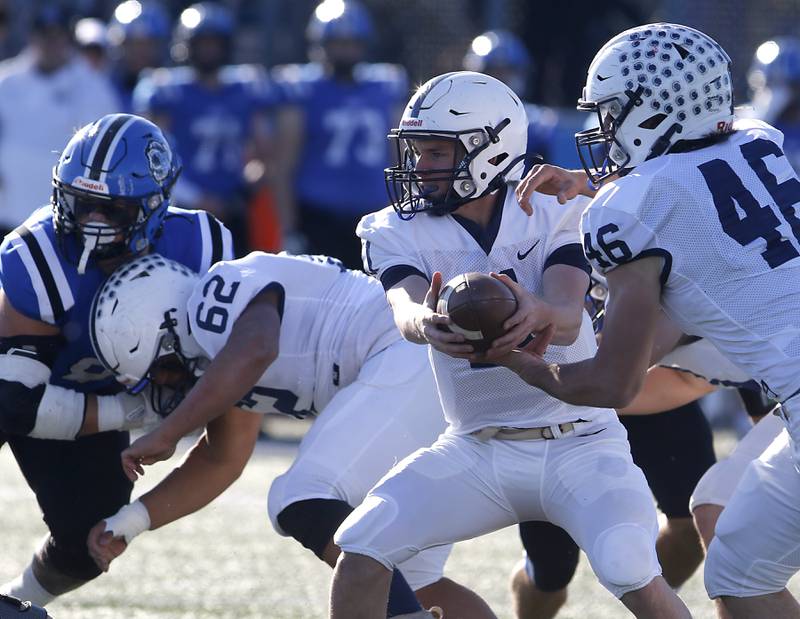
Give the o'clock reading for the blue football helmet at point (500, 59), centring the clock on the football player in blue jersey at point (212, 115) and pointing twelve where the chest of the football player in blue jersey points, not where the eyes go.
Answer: The blue football helmet is roughly at 9 o'clock from the football player in blue jersey.

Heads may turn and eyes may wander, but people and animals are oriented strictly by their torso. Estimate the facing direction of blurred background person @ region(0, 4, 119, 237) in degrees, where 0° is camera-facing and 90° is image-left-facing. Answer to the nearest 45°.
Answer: approximately 0°

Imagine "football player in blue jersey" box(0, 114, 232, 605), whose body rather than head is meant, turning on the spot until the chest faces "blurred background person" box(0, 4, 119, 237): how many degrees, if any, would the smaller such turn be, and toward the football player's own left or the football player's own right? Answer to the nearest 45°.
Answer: approximately 180°

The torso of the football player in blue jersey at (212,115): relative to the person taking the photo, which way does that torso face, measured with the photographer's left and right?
facing the viewer

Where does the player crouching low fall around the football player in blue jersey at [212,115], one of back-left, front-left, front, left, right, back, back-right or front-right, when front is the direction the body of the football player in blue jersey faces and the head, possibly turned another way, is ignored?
front

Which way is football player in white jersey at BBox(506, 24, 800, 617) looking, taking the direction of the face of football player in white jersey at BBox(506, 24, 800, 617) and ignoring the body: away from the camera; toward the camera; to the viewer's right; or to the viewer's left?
to the viewer's left

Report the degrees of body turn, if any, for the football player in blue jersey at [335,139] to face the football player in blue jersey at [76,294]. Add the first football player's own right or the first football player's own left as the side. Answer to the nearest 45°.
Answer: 0° — they already face them

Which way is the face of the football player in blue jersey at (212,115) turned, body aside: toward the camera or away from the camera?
toward the camera

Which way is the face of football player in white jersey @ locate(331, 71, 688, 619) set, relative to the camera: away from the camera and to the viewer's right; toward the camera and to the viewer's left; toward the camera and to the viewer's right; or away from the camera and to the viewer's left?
toward the camera and to the viewer's left

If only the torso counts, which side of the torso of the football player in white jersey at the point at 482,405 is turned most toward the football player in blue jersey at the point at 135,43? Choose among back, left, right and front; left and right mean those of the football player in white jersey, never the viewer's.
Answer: back

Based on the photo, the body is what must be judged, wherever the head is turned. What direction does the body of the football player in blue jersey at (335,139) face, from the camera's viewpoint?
toward the camera

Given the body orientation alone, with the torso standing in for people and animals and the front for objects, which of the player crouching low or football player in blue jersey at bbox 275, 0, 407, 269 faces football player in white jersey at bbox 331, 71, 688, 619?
the football player in blue jersey

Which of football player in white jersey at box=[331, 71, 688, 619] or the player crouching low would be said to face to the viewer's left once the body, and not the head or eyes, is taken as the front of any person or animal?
the player crouching low

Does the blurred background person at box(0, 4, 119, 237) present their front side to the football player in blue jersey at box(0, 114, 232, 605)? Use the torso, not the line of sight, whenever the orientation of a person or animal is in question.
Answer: yes

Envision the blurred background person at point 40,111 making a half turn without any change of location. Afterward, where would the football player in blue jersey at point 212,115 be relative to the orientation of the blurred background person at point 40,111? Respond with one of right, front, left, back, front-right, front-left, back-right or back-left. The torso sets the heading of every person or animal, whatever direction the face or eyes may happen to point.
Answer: right

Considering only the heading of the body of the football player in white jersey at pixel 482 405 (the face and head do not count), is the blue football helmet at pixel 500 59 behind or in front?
behind
